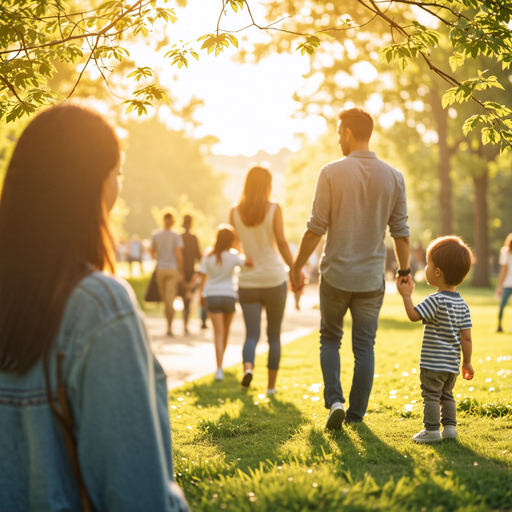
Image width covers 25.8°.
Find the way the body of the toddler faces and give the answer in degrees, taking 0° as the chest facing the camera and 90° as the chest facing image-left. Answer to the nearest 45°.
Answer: approximately 135°

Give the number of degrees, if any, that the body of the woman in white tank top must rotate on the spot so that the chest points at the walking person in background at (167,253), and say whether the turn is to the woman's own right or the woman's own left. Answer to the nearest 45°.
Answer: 0° — they already face them

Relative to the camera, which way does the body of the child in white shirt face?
away from the camera

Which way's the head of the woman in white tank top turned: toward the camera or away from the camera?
away from the camera

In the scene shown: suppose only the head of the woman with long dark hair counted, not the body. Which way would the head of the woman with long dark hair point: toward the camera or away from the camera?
away from the camera

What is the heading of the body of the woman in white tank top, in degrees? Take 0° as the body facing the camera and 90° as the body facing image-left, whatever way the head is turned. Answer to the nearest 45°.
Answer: approximately 180°

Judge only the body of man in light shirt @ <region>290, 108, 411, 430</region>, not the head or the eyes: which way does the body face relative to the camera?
away from the camera

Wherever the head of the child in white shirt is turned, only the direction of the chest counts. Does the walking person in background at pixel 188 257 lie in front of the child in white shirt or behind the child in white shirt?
in front

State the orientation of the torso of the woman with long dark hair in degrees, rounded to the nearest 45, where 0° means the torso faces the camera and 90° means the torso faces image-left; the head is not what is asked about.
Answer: approximately 225°

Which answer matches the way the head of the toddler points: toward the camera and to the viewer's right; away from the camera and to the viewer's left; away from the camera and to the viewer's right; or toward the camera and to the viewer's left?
away from the camera and to the viewer's left

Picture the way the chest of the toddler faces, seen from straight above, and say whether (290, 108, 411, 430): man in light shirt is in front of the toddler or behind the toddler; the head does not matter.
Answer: in front

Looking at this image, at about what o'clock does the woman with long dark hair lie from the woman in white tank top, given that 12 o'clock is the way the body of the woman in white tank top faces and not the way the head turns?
The woman with long dark hair is roughly at 6 o'clock from the woman in white tank top.

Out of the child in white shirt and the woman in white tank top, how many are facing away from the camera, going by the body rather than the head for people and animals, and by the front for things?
2

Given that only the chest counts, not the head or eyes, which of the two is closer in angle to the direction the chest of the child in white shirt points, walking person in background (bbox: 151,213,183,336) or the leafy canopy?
the walking person in background
